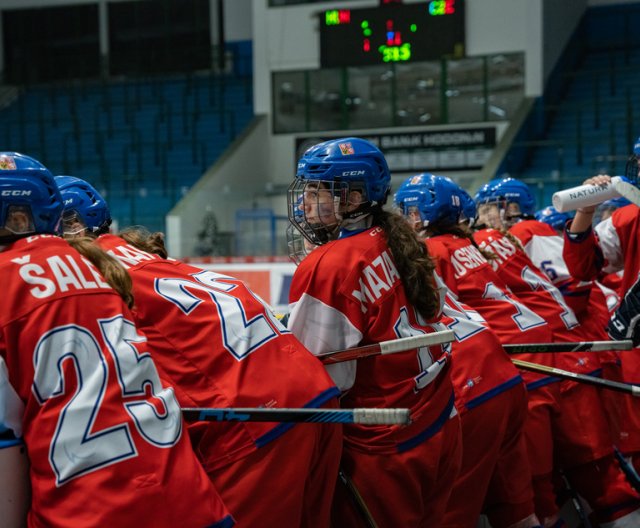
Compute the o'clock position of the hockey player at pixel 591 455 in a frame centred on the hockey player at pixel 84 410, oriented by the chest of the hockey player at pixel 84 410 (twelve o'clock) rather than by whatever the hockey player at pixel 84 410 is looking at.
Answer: the hockey player at pixel 591 455 is roughly at 3 o'clock from the hockey player at pixel 84 410.

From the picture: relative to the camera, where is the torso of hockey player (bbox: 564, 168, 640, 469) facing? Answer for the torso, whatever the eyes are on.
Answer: to the viewer's left

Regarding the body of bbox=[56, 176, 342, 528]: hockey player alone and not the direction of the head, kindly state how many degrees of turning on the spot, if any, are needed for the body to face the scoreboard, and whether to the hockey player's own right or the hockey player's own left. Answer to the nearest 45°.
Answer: approximately 45° to the hockey player's own right

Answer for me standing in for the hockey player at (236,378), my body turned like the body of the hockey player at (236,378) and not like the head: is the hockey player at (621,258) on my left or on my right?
on my right

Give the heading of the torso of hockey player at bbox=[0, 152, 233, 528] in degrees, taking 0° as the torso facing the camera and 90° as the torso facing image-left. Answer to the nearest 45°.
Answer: approximately 135°

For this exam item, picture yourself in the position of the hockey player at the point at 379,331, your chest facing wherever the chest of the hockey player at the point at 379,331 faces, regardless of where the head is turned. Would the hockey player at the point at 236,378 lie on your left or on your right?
on your left

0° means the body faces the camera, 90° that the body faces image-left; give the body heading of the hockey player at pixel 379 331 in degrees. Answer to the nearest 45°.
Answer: approximately 135°

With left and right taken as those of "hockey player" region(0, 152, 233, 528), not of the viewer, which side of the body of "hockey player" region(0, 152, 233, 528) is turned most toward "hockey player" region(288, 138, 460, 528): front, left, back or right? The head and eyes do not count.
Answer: right
